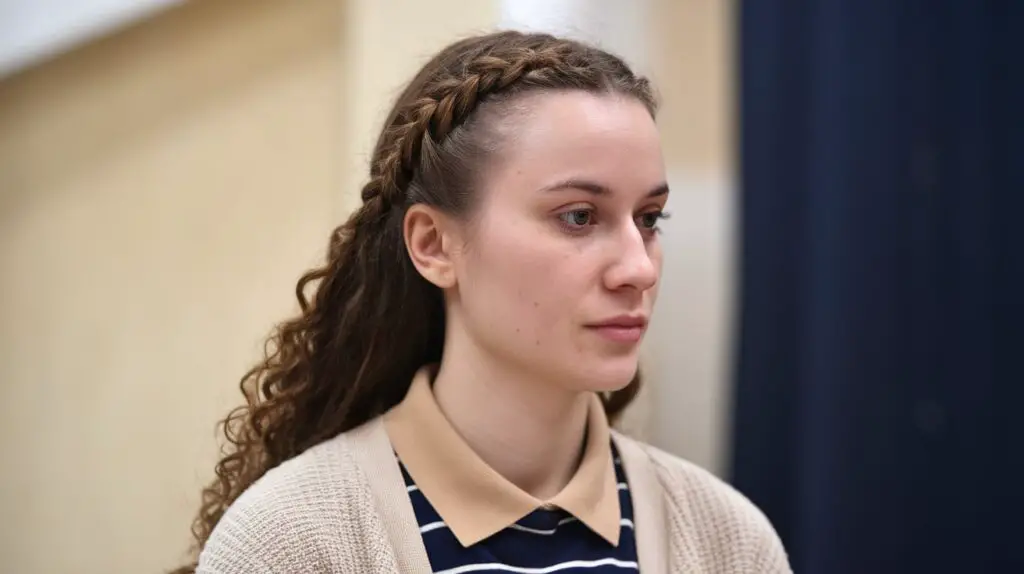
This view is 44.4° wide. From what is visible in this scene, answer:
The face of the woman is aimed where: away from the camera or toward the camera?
toward the camera

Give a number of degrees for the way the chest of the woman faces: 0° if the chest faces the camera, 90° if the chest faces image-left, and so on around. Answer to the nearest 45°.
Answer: approximately 315°
